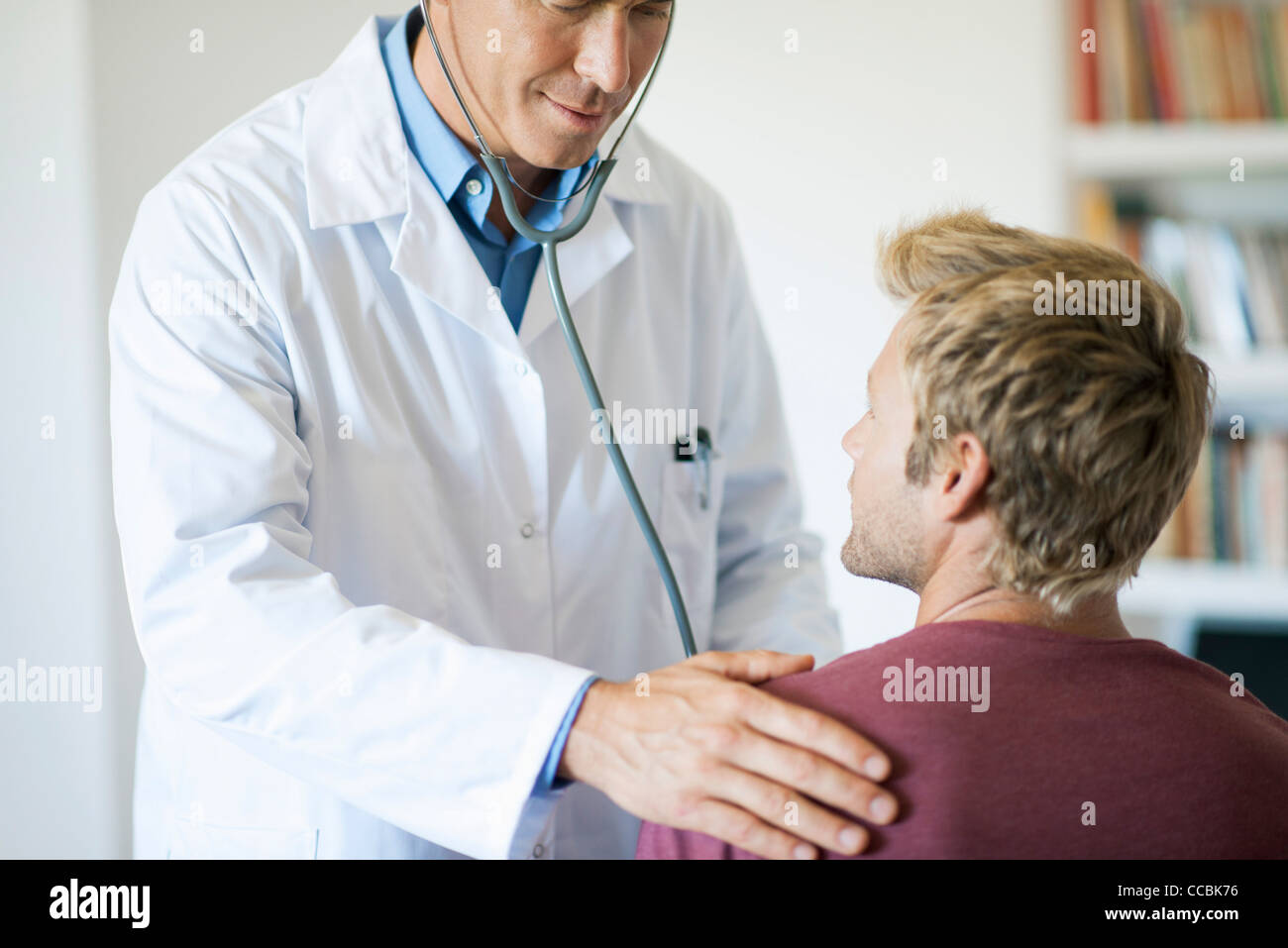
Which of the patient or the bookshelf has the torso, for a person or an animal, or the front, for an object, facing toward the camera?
the bookshelf

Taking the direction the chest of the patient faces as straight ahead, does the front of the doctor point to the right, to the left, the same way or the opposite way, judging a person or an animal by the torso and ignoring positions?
the opposite way

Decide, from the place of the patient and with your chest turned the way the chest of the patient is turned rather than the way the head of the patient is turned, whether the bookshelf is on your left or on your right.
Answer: on your right

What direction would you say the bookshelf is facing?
toward the camera

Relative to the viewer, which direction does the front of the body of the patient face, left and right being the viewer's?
facing away from the viewer and to the left of the viewer

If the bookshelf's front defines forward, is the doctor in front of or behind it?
in front

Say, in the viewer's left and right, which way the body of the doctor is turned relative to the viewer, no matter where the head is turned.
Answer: facing the viewer and to the right of the viewer

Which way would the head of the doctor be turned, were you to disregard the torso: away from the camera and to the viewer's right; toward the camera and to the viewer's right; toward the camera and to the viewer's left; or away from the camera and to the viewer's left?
toward the camera and to the viewer's right

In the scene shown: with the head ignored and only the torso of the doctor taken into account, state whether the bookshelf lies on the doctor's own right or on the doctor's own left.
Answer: on the doctor's own left

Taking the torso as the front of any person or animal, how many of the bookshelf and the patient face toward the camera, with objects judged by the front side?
1

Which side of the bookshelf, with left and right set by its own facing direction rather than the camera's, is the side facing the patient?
front
